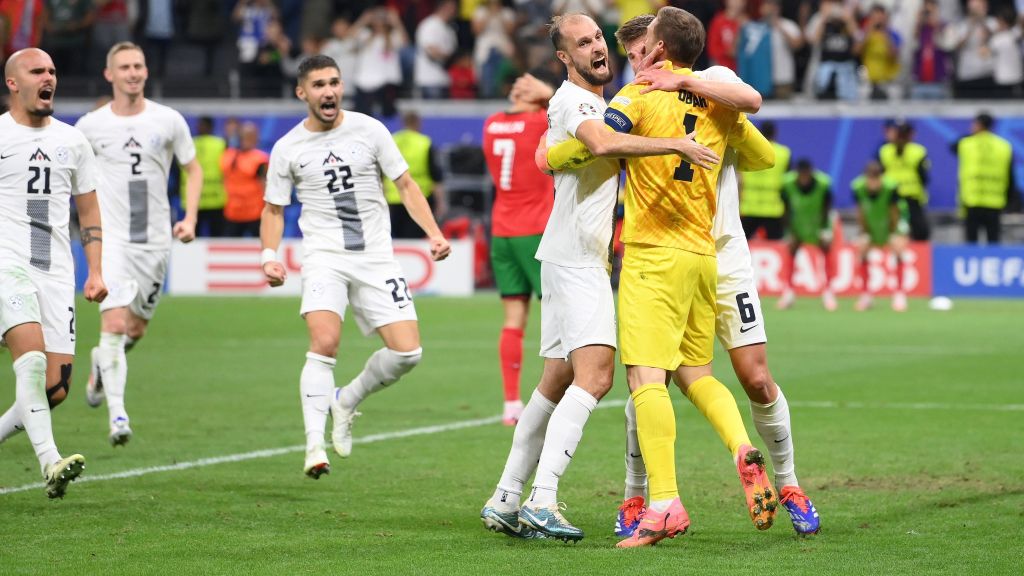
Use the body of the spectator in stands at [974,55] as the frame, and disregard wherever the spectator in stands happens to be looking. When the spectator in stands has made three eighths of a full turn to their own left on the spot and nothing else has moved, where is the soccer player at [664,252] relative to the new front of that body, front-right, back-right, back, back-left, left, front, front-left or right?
back-right

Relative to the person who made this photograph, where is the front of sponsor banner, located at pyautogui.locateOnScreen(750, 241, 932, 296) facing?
facing the viewer

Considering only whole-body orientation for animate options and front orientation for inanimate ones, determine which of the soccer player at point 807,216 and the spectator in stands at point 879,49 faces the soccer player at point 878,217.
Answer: the spectator in stands

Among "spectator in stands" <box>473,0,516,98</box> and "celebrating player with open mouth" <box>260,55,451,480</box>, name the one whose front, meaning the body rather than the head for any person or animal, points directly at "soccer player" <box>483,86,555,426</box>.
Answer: the spectator in stands

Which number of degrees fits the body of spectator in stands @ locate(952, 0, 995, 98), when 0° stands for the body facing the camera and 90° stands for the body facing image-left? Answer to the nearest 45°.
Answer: approximately 0°

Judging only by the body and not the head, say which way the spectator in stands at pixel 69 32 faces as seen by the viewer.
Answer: toward the camera

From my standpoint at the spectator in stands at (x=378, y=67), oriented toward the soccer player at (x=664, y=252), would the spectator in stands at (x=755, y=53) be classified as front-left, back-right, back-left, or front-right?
front-left

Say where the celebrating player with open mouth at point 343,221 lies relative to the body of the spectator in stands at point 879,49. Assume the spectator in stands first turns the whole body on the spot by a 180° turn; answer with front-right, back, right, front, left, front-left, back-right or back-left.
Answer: back

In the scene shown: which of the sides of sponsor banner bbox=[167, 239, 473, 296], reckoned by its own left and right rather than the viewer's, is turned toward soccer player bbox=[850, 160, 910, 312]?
left

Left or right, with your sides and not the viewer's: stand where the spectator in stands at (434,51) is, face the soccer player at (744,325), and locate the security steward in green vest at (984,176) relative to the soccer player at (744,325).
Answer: left

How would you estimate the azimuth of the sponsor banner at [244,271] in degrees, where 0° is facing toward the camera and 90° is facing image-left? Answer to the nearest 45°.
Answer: approximately 0°

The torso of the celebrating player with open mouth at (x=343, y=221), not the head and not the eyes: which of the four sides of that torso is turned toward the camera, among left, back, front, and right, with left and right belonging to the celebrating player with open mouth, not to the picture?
front

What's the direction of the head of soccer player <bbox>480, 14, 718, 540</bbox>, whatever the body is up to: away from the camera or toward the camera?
toward the camera

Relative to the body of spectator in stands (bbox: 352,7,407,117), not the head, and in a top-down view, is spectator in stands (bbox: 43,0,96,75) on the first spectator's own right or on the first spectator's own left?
on the first spectator's own right

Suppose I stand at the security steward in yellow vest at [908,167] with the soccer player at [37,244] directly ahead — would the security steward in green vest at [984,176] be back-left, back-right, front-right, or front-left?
back-left

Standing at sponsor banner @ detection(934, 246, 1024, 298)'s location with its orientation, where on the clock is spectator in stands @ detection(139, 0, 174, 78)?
The spectator in stands is roughly at 3 o'clock from the sponsor banner.
